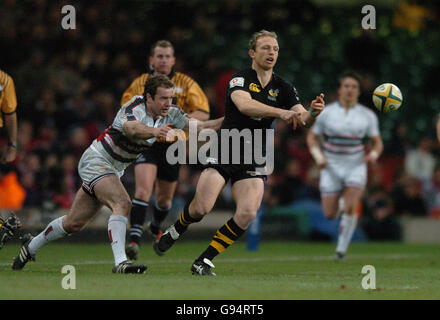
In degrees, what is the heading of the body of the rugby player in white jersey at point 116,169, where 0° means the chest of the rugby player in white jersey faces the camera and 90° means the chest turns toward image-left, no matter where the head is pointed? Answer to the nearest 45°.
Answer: approximately 315°

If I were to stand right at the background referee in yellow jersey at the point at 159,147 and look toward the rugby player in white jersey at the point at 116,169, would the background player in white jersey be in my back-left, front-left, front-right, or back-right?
back-left

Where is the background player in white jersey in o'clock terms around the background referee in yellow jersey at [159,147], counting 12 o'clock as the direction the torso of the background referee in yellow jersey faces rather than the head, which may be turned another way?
The background player in white jersey is roughly at 8 o'clock from the background referee in yellow jersey.

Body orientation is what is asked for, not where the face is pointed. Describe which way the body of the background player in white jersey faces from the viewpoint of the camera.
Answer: toward the camera

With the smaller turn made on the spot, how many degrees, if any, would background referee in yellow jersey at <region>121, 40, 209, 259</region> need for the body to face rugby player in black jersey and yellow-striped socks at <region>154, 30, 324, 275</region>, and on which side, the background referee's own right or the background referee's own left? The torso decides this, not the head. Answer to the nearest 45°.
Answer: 0° — they already face them

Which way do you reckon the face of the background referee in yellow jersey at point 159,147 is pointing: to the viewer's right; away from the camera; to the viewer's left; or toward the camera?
toward the camera

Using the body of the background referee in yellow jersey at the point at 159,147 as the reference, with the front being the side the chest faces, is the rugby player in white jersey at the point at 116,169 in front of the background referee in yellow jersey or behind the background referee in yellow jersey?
in front

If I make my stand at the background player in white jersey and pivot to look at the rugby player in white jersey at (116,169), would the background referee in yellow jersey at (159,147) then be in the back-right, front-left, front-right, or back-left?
front-right

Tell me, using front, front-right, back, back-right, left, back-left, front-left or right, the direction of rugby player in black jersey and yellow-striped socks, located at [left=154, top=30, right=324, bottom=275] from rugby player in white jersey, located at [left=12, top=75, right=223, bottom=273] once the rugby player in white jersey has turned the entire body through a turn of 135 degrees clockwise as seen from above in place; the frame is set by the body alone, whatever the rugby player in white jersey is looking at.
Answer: back

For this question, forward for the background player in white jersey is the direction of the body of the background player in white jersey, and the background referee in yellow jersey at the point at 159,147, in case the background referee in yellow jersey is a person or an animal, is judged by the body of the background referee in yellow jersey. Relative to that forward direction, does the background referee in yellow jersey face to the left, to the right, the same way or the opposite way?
the same way

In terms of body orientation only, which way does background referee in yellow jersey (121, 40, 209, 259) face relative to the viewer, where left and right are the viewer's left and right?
facing the viewer

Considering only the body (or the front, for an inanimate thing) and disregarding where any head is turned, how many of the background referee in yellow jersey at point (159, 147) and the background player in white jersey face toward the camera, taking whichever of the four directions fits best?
2

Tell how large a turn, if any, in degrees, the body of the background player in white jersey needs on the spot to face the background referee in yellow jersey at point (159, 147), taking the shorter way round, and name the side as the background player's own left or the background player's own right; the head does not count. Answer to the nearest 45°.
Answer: approximately 45° to the background player's own right

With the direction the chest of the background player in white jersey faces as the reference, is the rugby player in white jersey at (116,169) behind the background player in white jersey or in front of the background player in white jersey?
in front

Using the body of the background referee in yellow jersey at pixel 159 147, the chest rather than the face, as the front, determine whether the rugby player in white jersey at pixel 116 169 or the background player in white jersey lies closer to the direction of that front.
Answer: the rugby player in white jersey

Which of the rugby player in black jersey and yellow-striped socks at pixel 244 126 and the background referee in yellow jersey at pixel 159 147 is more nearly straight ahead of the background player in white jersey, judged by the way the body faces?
the rugby player in black jersey and yellow-striped socks

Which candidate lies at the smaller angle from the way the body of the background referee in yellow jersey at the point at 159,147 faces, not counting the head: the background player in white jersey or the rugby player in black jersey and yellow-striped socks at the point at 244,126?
the rugby player in black jersey and yellow-striped socks

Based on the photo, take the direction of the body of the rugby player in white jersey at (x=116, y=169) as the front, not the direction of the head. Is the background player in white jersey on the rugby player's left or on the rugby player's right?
on the rugby player's left
